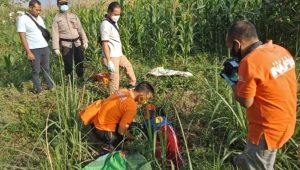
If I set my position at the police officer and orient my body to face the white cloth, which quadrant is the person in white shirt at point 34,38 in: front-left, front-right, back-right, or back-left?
back-right

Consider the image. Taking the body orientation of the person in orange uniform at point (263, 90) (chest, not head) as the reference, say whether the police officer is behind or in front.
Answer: in front

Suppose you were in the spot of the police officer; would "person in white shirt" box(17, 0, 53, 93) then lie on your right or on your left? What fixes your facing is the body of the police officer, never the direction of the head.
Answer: on your right

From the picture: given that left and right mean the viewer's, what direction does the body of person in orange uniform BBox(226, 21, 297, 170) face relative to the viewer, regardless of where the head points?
facing away from the viewer and to the left of the viewer

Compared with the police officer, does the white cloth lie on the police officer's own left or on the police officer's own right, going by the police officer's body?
on the police officer's own left

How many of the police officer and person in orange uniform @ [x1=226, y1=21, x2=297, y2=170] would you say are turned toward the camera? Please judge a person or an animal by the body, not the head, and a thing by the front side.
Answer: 1

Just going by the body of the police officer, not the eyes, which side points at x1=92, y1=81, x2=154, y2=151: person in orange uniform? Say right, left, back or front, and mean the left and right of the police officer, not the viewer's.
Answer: front

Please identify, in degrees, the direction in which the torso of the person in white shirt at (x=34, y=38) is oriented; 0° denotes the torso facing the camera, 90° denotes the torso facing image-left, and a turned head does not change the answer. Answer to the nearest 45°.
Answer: approximately 315°

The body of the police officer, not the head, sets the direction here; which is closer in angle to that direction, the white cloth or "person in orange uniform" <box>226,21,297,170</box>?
the person in orange uniform

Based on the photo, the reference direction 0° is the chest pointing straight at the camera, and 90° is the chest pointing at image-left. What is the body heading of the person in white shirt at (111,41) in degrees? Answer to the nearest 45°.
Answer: approximately 315°
